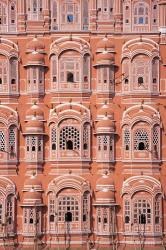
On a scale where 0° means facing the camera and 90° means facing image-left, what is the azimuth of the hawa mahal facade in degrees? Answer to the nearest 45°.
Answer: approximately 0°
